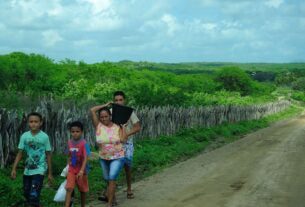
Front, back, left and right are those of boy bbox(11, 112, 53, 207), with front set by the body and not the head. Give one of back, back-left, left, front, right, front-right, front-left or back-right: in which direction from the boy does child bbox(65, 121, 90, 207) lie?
left

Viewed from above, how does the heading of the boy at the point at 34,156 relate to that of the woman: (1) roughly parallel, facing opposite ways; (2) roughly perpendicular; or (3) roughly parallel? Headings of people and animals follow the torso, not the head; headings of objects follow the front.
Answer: roughly parallel

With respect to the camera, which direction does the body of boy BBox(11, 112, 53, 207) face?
toward the camera

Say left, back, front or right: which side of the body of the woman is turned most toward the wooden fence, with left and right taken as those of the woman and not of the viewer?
back

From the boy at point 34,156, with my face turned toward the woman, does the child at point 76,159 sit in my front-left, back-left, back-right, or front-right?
front-right

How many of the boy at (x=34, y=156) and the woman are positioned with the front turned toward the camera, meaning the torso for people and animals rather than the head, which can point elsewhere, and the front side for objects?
2

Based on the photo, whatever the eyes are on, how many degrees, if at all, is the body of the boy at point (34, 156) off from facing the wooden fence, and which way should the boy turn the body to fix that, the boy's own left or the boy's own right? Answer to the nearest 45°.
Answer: approximately 180°

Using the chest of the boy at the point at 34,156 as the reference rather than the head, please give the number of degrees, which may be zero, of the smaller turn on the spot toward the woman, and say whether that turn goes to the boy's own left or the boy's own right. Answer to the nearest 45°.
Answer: approximately 135° to the boy's own left

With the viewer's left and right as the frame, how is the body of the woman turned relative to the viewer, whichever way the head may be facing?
facing the viewer

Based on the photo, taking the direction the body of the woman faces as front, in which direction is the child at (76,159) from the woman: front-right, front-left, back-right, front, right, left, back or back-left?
front-right

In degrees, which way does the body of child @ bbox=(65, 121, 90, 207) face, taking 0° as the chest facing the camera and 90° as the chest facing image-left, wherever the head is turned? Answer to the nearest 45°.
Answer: approximately 45°

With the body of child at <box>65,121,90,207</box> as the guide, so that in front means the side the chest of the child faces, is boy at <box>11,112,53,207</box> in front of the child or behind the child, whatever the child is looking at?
in front
